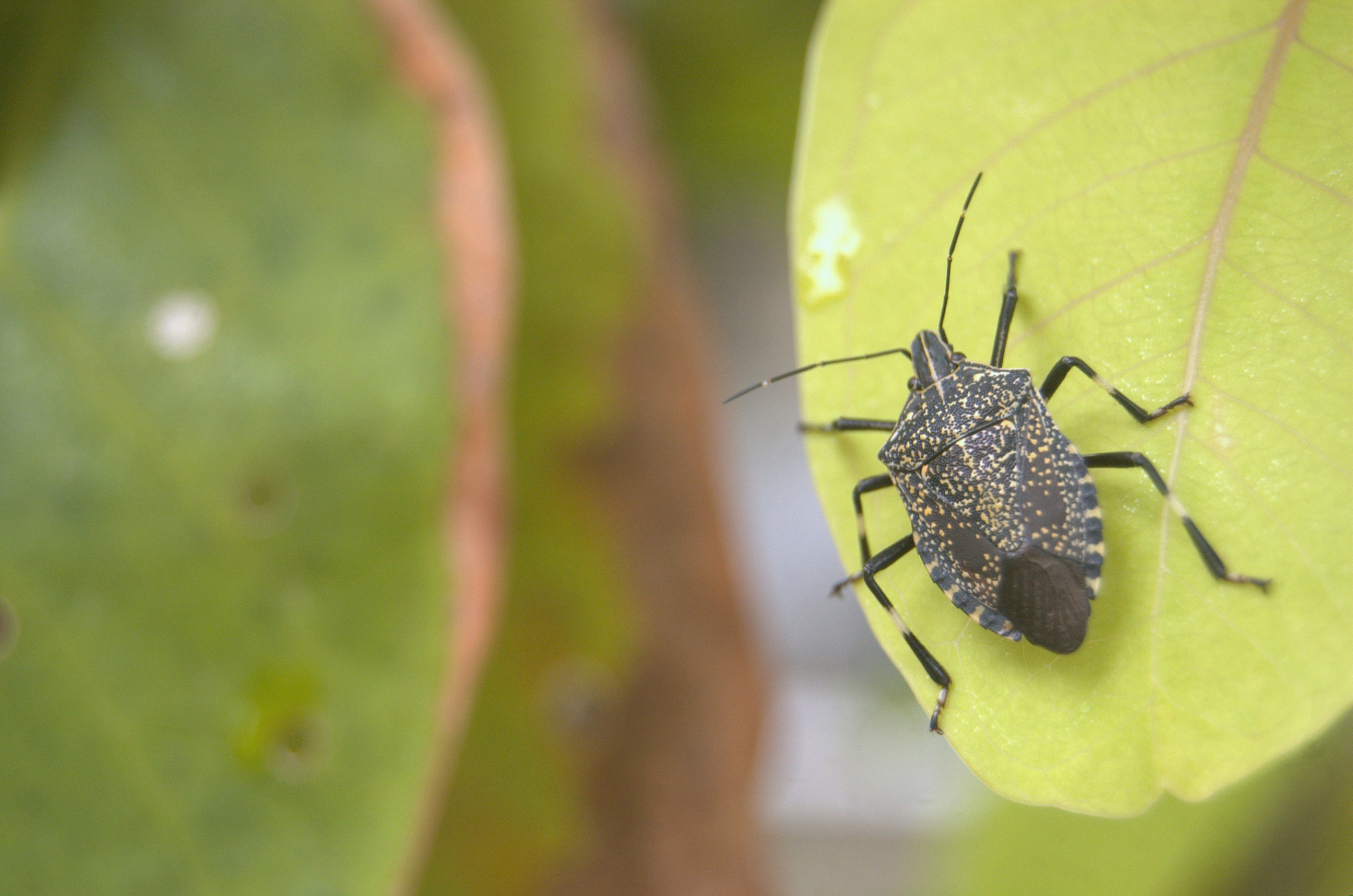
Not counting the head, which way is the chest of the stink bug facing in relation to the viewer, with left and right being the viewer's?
facing away from the viewer and to the left of the viewer
